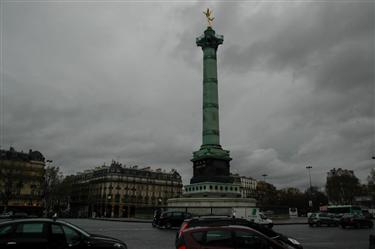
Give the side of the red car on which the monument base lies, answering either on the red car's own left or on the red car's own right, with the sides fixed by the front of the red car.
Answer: on the red car's own left

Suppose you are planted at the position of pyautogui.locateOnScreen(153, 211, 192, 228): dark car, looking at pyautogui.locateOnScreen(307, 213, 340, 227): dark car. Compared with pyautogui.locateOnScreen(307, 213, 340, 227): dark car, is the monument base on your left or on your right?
left

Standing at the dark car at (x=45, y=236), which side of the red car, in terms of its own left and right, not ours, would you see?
back

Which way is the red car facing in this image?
to the viewer's right

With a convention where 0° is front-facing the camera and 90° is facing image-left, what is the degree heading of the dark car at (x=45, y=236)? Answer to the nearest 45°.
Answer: approximately 270°

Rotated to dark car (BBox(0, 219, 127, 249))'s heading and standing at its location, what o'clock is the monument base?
The monument base is roughly at 10 o'clock from the dark car.

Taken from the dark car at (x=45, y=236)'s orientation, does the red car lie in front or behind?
in front
